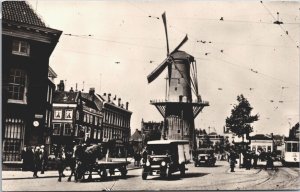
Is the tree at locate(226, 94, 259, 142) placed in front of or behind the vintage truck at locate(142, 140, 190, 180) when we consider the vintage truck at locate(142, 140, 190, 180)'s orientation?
behind

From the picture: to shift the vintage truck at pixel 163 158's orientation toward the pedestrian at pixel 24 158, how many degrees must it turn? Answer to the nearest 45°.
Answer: approximately 45° to its right

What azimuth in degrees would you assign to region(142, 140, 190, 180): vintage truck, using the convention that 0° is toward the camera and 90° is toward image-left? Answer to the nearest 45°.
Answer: approximately 45°

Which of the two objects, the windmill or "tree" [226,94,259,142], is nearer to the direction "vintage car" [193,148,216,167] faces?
the tree

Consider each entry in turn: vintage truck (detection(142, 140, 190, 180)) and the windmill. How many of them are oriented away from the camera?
0

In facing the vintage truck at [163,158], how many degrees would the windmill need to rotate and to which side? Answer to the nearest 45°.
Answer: approximately 45° to its left

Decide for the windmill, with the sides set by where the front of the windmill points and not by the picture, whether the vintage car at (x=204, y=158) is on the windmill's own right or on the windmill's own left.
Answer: on the windmill's own left
